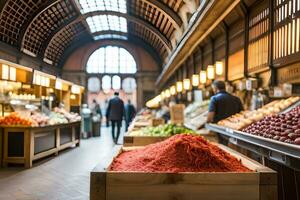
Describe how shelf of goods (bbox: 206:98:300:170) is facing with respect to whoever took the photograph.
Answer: facing the viewer and to the left of the viewer

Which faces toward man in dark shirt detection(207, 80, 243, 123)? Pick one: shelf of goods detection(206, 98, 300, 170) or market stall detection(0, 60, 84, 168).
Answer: the market stall

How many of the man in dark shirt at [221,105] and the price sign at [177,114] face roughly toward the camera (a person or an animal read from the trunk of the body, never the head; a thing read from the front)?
1

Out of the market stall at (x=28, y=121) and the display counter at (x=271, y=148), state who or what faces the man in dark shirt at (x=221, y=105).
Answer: the market stall

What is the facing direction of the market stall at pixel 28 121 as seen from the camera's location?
facing the viewer and to the right of the viewer

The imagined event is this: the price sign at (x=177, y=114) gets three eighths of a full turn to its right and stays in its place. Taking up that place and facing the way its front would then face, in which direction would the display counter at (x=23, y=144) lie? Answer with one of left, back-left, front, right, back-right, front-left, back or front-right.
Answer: front-left

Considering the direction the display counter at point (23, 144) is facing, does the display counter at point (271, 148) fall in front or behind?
in front

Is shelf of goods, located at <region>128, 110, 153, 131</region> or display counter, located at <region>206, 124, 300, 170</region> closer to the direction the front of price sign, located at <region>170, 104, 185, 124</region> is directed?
the display counter

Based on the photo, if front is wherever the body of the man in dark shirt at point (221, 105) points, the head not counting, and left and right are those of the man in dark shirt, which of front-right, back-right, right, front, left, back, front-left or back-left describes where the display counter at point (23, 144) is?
front-left

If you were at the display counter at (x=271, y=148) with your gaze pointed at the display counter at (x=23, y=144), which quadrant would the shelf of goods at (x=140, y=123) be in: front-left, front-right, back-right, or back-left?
front-right

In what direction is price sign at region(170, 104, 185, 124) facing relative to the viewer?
toward the camera

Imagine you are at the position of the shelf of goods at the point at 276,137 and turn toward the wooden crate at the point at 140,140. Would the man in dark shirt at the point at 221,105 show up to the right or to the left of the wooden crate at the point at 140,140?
right
